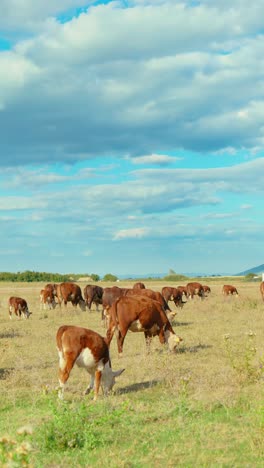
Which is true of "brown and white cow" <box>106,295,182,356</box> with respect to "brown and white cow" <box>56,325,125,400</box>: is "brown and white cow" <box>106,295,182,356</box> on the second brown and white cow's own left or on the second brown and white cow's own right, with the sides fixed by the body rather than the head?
on the second brown and white cow's own left

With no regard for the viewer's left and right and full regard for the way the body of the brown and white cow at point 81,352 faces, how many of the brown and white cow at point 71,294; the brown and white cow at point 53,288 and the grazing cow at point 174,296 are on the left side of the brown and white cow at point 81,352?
3

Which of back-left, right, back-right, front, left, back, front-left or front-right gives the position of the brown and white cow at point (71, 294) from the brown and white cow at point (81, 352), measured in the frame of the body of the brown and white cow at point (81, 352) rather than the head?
left

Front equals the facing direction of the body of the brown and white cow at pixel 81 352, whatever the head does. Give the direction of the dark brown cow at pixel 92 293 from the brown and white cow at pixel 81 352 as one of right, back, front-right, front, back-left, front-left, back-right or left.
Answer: left

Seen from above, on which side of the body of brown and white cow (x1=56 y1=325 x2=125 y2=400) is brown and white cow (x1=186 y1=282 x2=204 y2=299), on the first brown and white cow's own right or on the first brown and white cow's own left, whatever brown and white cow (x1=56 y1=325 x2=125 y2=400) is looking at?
on the first brown and white cow's own left

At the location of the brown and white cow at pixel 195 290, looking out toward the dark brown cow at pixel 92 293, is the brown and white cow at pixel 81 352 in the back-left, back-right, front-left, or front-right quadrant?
front-left

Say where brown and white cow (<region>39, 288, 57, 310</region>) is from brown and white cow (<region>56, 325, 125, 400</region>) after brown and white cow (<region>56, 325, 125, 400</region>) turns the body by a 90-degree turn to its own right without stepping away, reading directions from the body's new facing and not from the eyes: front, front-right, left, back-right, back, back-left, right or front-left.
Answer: back

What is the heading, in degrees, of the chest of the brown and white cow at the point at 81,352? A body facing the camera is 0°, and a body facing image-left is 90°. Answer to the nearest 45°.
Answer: approximately 270°

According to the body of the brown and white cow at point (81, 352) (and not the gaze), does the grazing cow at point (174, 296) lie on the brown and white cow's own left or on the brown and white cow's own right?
on the brown and white cow's own left
